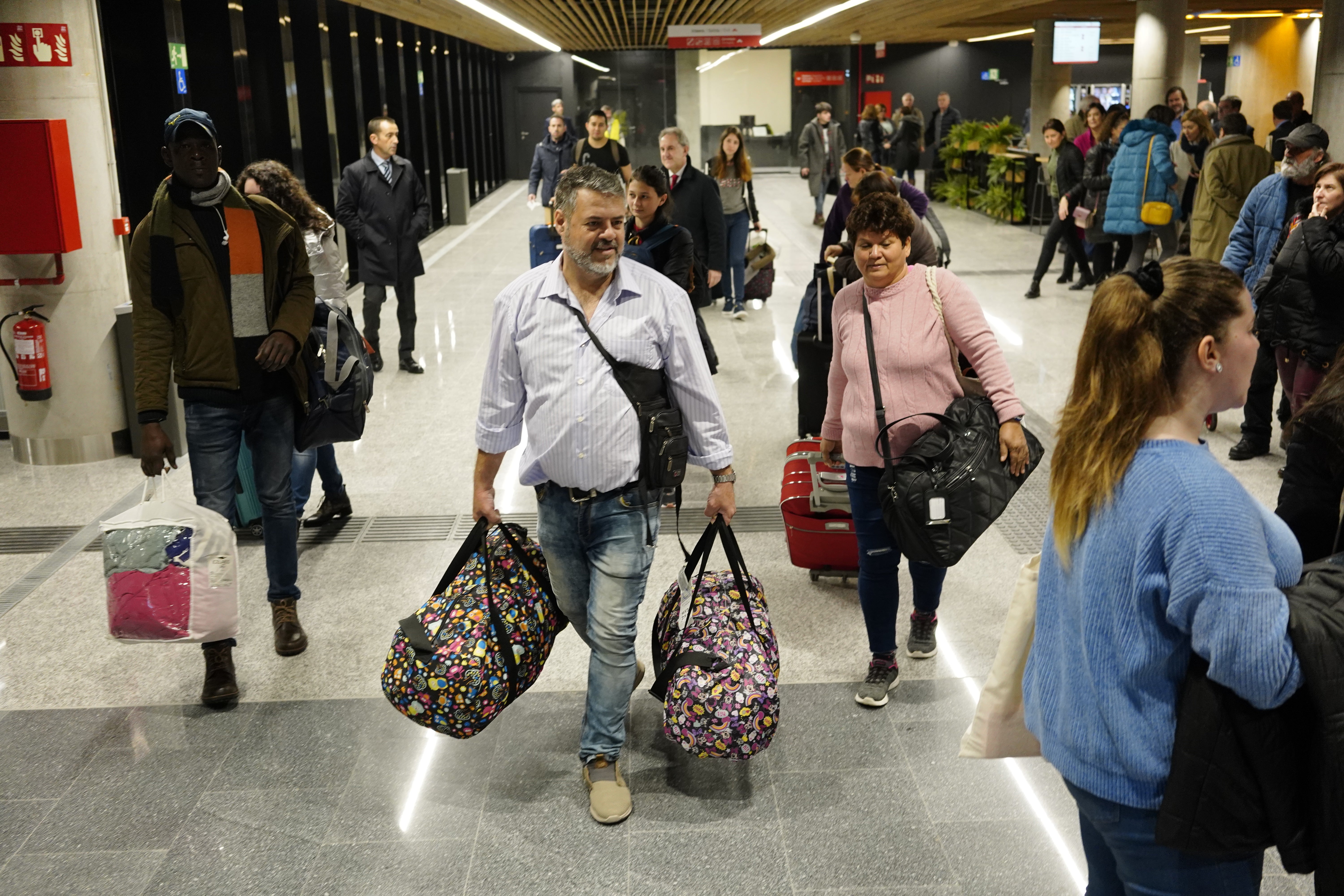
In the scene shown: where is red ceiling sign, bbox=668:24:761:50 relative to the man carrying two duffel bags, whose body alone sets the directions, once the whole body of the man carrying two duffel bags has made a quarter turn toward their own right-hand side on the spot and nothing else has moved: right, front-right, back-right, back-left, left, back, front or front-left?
right

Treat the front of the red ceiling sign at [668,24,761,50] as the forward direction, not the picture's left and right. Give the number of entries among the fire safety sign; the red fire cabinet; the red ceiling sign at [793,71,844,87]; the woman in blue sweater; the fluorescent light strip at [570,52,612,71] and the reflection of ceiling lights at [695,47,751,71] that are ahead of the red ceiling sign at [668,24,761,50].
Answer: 3

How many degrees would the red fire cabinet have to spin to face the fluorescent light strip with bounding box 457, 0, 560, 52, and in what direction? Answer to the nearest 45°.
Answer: approximately 135° to its left

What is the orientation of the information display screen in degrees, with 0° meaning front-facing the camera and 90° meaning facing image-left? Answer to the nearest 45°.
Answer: approximately 0°

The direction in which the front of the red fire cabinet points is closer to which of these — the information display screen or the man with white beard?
the man with white beard

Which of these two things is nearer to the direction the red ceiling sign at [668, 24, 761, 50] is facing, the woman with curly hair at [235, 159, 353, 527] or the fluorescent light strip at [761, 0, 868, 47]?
the woman with curly hair

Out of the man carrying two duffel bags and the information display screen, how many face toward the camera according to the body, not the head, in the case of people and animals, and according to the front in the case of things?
2

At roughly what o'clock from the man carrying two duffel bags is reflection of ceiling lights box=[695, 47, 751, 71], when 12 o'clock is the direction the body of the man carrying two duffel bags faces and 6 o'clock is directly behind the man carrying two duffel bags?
The reflection of ceiling lights is roughly at 6 o'clock from the man carrying two duffel bags.

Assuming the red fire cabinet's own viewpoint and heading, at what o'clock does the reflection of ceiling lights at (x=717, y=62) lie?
The reflection of ceiling lights is roughly at 7 o'clock from the red fire cabinet.

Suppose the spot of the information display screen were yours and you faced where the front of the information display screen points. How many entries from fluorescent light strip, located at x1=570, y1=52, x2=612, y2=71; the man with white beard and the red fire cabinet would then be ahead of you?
2
